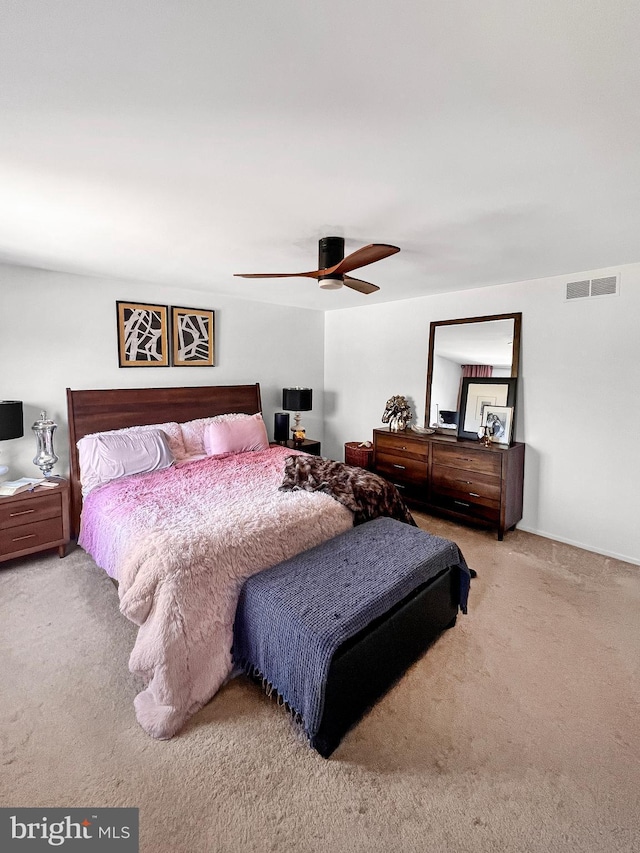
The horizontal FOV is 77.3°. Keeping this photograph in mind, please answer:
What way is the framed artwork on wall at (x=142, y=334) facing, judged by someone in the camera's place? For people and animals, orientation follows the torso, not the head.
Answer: facing the viewer and to the right of the viewer

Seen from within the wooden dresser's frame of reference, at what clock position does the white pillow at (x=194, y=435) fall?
The white pillow is roughly at 1 o'clock from the wooden dresser.

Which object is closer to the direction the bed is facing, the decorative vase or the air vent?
the air vent

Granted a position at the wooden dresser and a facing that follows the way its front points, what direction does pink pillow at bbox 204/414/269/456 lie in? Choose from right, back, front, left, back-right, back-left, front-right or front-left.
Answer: front-right

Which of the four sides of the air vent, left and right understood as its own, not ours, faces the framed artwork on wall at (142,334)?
front

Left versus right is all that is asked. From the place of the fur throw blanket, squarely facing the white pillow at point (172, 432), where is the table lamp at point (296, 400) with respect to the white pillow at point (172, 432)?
right

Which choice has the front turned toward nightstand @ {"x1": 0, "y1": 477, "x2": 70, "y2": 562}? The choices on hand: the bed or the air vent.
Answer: the air vent

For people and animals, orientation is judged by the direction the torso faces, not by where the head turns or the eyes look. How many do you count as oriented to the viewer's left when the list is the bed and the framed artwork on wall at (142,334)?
0

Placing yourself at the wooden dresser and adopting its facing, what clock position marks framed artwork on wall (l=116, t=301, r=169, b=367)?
The framed artwork on wall is roughly at 1 o'clock from the wooden dresser.

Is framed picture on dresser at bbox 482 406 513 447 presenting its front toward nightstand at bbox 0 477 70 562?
no

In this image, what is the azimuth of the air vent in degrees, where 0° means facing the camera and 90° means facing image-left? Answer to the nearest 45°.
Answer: approximately 45°

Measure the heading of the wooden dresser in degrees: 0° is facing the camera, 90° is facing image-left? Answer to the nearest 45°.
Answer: approximately 45°

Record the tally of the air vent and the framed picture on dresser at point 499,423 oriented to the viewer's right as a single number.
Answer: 0

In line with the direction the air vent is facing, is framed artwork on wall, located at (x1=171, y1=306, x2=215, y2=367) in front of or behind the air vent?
in front
